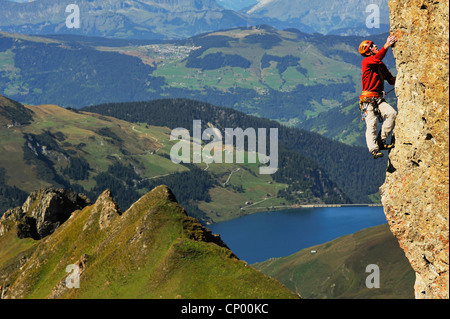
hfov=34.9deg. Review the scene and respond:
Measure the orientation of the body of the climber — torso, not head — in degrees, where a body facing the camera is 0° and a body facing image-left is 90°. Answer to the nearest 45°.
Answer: approximately 270°
